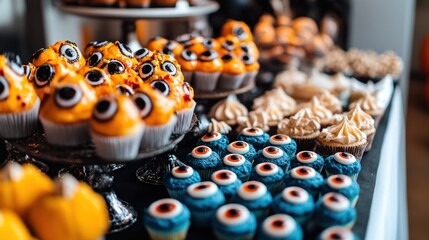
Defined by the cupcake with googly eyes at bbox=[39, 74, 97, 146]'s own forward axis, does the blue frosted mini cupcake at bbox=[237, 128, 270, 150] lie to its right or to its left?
on its left

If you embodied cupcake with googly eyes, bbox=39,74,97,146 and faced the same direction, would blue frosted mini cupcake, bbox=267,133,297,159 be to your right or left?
on your left

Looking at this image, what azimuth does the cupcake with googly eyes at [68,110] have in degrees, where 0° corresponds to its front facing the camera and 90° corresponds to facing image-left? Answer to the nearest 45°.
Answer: approximately 0°
